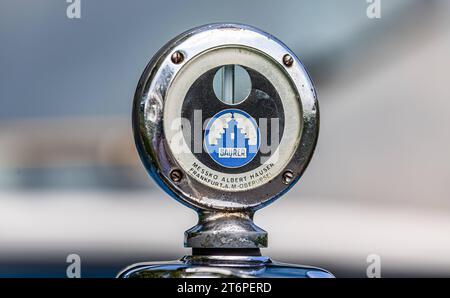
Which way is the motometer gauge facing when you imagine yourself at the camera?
facing the viewer
